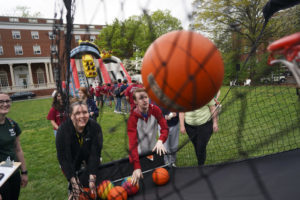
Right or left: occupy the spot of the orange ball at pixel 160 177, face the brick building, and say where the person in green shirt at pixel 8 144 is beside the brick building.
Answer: left

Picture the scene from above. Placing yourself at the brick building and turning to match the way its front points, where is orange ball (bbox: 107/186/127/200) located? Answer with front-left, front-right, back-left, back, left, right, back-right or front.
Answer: front

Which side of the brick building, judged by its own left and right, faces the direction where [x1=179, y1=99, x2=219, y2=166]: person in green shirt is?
front

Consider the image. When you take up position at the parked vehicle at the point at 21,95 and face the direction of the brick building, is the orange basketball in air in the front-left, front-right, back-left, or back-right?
back-right

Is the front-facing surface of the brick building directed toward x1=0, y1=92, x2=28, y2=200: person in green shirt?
yes

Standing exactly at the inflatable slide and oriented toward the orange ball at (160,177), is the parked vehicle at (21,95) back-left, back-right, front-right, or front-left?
back-right

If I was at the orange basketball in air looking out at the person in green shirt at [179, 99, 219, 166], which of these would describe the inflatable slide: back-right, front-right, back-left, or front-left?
front-left

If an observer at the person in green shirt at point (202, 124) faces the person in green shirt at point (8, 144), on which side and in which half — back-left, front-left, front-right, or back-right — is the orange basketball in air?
front-left

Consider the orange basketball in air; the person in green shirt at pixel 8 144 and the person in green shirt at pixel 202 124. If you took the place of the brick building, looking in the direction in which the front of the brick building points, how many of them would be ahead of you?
3

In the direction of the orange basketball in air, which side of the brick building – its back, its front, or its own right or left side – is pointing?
front

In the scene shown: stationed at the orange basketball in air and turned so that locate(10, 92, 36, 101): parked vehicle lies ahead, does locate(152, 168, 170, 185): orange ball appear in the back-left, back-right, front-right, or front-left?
front-right

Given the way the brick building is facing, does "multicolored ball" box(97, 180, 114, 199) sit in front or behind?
in front

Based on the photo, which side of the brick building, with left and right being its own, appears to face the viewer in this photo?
front
